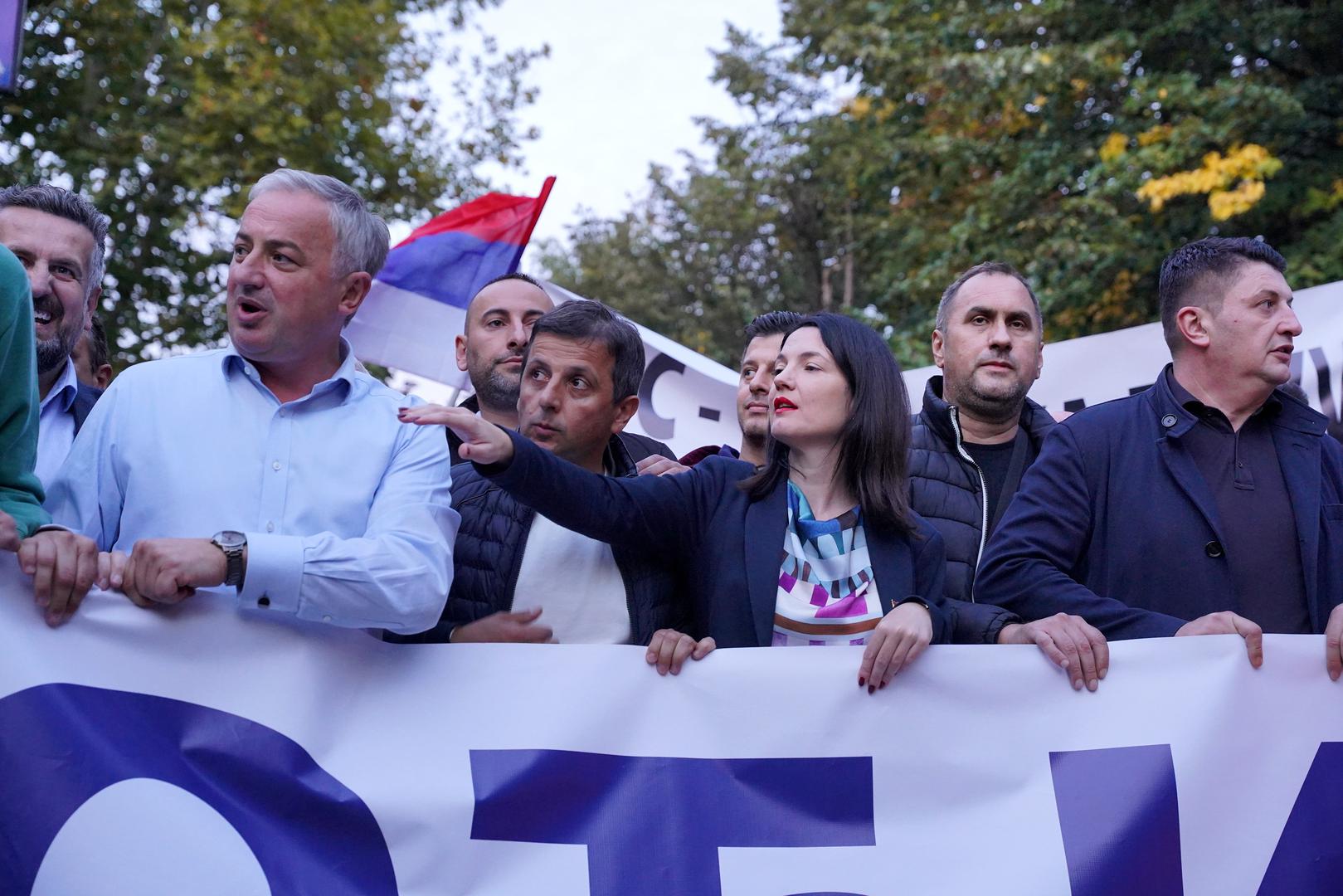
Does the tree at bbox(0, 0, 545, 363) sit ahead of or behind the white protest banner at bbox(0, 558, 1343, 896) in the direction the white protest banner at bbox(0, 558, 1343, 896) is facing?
behind

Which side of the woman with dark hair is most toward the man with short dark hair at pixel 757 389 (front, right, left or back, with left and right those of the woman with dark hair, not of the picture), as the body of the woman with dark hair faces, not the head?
back

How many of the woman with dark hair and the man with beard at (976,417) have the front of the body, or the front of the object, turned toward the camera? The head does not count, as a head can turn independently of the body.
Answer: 2

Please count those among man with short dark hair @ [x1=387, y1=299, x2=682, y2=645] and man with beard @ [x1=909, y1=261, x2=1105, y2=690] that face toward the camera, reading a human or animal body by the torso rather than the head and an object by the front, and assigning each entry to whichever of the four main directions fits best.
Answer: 2

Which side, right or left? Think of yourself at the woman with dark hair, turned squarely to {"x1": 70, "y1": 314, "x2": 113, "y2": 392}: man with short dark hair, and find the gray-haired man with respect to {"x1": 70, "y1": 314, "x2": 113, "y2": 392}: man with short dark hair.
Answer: left

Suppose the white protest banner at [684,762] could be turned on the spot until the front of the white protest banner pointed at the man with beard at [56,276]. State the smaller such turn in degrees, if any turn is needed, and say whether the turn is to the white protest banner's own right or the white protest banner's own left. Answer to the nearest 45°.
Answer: approximately 90° to the white protest banner's own right

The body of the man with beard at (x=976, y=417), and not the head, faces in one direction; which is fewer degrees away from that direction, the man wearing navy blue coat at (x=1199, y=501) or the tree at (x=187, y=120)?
the man wearing navy blue coat

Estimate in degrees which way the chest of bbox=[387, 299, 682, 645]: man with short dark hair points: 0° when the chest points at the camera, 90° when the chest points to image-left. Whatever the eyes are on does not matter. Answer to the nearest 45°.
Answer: approximately 0°
